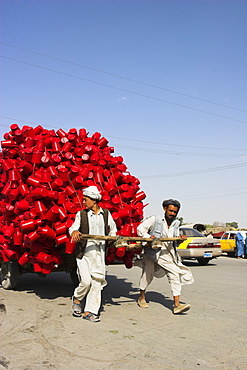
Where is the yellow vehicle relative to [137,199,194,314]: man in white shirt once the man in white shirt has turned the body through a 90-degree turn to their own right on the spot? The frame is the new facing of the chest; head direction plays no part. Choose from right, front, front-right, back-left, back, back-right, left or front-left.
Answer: back-right

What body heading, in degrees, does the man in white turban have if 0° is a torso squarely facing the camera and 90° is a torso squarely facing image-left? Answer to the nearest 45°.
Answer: approximately 315°

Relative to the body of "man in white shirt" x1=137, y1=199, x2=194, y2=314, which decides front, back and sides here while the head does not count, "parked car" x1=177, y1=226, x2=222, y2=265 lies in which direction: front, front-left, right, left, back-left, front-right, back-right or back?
back-left

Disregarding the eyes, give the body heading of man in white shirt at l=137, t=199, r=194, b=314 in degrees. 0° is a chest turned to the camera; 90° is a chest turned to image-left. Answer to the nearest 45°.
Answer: approximately 315°

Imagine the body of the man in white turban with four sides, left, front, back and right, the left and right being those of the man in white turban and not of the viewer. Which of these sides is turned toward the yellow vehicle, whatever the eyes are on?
left

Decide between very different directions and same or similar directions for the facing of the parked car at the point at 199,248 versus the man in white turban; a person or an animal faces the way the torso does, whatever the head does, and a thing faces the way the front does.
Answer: very different directions

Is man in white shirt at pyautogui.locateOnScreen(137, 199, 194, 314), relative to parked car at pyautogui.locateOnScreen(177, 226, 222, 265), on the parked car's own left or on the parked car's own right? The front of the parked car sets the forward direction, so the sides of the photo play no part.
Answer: on the parked car's own left
